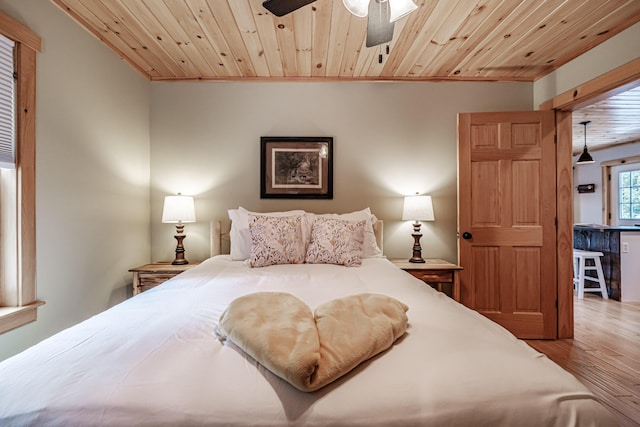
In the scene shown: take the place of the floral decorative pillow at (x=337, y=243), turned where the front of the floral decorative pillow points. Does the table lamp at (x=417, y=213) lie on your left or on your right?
on your left

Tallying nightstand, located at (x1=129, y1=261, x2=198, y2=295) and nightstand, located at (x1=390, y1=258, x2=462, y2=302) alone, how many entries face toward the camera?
2

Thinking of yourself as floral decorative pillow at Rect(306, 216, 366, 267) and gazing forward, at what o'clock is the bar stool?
The bar stool is roughly at 8 o'clock from the floral decorative pillow.

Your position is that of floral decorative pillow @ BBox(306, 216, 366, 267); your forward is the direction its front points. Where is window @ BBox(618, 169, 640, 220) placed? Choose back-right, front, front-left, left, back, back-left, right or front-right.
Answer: back-left

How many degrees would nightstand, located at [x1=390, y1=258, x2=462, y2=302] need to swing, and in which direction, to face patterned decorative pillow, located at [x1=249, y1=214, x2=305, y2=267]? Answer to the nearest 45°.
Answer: approximately 45° to its right

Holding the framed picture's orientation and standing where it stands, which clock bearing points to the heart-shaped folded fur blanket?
The heart-shaped folded fur blanket is roughly at 12 o'clock from the framed picture.

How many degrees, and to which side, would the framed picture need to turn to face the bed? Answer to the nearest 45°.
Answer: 0° — it already faces it

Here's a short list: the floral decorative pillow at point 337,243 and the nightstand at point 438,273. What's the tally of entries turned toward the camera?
2

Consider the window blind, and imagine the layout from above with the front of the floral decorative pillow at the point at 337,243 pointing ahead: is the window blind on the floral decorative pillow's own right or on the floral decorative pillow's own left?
on the floral decorative pillow's own right

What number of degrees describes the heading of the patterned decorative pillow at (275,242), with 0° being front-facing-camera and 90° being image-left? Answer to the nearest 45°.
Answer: approximately 0°
